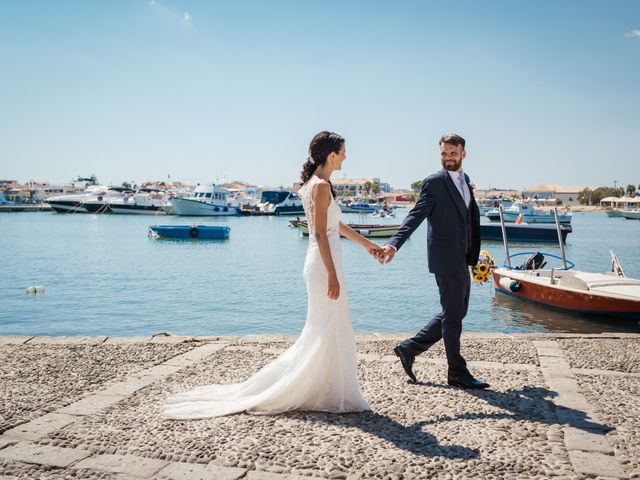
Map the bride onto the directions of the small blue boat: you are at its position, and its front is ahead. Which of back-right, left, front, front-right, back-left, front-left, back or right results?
left

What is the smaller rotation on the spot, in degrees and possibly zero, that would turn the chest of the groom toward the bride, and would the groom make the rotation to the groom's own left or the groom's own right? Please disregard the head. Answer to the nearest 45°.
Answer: approximately 90° to the groom's own right

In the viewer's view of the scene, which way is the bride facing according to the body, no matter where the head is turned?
to the viewer's right

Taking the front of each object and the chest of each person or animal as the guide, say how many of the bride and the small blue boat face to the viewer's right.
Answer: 1

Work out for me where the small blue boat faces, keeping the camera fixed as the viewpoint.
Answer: facing to the left of the viewer
